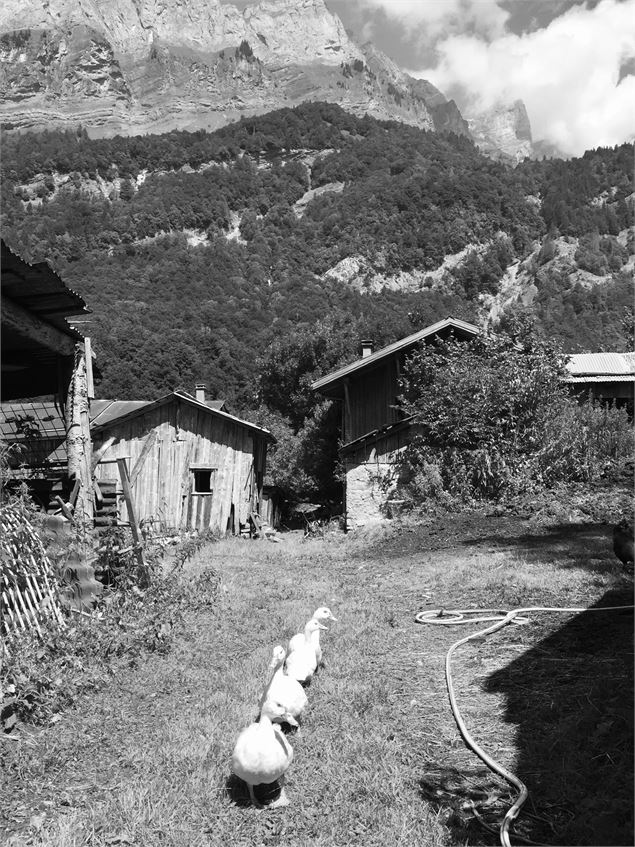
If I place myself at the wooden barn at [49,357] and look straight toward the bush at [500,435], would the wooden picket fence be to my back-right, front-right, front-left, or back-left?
back-right

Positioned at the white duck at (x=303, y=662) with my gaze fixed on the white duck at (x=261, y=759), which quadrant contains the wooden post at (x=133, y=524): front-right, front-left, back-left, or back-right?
back-right

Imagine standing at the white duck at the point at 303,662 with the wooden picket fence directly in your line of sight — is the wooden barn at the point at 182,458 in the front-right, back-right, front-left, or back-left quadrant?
front-right

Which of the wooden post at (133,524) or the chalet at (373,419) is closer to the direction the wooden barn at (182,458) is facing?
the wooden post

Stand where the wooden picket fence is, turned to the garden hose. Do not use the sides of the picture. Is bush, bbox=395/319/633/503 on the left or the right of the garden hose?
left

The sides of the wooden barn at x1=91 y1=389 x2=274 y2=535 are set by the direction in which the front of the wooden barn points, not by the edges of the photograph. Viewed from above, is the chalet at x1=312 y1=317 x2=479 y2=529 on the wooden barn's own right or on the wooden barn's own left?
on the wooden barn's own left

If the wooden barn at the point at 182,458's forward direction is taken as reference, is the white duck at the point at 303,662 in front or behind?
in front

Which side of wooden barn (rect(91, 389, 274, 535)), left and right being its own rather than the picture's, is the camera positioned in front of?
front

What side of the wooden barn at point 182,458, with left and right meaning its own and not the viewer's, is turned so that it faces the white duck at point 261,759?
front
